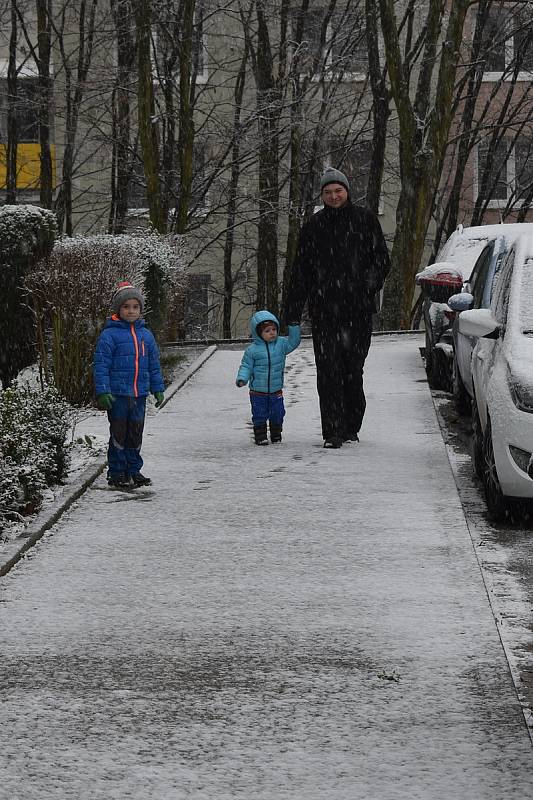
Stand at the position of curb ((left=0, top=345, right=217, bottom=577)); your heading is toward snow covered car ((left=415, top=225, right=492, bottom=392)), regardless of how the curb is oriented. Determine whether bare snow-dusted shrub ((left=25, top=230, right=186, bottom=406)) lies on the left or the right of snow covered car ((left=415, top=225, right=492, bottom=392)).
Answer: left

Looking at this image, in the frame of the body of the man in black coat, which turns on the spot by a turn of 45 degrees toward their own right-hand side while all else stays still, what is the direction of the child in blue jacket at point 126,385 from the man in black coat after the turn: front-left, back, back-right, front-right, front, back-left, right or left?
front

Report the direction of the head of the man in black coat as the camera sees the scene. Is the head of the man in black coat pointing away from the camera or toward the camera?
toward the camera

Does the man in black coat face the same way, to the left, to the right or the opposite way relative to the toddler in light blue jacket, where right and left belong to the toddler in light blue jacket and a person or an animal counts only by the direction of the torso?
the same way

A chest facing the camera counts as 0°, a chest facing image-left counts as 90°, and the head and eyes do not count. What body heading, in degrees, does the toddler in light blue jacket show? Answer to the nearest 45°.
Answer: approximately 0°

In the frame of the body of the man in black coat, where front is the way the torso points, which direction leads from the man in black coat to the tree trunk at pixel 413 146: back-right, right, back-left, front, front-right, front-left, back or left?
back

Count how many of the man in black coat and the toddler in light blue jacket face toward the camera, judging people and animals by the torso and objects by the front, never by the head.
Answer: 2

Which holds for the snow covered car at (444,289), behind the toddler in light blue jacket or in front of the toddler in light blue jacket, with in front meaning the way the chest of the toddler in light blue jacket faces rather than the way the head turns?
behind

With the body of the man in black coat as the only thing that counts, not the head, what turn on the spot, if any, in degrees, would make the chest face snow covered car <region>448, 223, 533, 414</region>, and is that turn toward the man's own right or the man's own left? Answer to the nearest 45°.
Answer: approximately 135° to the man's own left

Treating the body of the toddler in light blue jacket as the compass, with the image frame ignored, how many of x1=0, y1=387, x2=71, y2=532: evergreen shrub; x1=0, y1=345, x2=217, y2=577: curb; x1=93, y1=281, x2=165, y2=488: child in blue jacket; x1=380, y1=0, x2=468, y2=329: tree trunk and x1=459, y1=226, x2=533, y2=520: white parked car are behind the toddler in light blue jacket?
1

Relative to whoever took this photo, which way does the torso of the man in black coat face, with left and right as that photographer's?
facing the viewer

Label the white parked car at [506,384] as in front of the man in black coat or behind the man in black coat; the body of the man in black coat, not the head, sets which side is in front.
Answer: in front

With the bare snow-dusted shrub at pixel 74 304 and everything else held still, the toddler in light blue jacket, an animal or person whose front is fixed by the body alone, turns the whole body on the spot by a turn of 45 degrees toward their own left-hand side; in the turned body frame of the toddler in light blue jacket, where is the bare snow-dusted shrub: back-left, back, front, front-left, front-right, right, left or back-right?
back

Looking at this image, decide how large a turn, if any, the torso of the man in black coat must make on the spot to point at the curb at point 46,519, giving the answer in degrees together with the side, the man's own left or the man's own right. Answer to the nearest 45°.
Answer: approximately 45° to the man's own right

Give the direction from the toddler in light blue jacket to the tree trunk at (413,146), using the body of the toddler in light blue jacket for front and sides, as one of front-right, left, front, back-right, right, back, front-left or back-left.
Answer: back

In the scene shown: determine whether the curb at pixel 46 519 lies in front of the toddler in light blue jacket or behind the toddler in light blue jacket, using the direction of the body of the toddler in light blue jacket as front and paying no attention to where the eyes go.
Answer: in front
